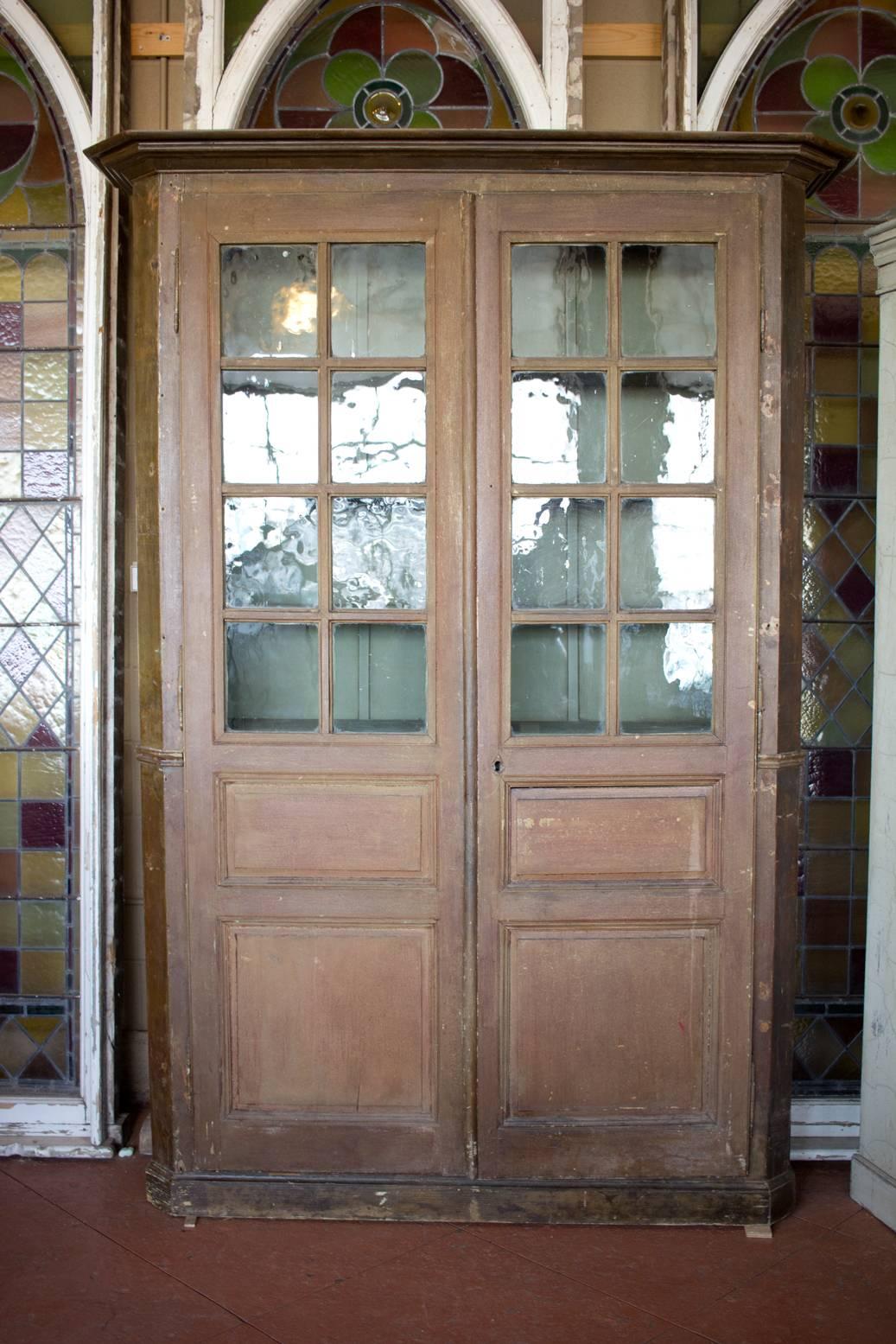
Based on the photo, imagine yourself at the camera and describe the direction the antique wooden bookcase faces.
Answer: facing the viewer

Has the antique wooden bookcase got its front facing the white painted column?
no

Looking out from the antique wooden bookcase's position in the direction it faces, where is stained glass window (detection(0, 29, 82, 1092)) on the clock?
The stained glass window is roughly at 4 o'clock from the antique wooden bookcase.

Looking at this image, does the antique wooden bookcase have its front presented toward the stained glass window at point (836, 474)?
no
